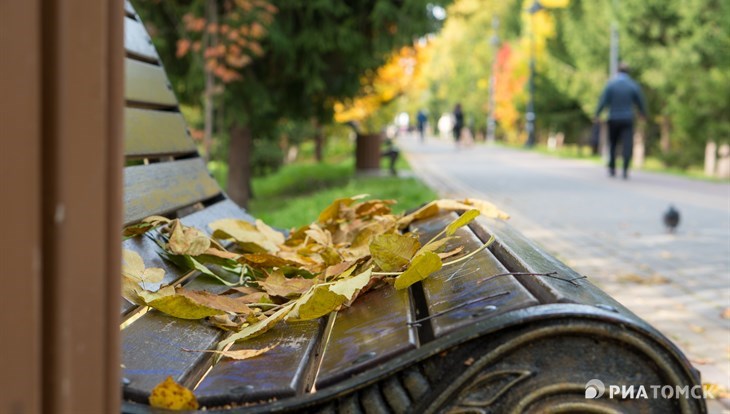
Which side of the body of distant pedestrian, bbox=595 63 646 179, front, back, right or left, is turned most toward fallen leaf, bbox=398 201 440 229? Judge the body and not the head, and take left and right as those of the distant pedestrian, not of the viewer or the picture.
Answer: back

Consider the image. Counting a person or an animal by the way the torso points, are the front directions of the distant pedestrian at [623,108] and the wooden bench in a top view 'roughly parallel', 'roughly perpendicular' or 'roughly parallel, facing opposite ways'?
roughly perpendicular

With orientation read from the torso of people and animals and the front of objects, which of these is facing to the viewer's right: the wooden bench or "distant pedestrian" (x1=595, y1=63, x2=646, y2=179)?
the wooden bench

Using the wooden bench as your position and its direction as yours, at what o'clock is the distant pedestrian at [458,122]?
The distant pedestrian is roughly at 9 o'clock from the wooden bench.

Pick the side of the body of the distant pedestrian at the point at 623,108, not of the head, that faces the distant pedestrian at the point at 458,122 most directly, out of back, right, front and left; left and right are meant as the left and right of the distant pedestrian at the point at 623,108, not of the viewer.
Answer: front

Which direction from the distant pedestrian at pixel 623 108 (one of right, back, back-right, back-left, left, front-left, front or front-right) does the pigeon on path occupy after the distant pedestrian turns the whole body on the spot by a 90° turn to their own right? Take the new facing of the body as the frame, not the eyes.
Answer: right

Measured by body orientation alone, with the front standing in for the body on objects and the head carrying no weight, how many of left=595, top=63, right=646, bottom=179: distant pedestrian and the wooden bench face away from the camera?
1

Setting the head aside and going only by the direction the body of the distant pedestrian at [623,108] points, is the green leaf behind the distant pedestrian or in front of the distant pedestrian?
behind

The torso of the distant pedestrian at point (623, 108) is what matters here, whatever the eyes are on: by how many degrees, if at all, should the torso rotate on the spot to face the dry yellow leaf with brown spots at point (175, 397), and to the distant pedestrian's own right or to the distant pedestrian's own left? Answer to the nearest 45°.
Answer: approximately 180°

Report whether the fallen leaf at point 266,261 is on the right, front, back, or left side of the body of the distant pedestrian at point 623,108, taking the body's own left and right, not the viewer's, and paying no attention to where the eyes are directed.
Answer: back

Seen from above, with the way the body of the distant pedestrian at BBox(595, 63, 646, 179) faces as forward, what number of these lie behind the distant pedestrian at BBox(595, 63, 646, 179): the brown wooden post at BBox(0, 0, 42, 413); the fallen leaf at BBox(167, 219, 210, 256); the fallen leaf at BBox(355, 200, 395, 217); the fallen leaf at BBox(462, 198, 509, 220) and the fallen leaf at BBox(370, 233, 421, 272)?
5

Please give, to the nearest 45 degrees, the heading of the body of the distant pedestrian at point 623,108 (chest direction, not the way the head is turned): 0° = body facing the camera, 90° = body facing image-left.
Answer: approximately 180°

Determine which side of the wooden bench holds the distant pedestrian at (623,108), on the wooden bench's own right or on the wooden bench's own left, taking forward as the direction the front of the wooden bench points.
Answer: on the wooden bench's own left

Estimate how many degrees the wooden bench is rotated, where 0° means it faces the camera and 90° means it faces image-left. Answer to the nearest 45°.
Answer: approximately 270°

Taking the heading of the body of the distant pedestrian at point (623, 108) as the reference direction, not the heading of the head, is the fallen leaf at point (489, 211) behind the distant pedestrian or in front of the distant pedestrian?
behind

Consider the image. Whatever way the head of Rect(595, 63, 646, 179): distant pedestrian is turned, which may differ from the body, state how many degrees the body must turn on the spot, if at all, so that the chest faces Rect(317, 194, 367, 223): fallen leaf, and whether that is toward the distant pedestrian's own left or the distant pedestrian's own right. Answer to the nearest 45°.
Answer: approximately 180°
